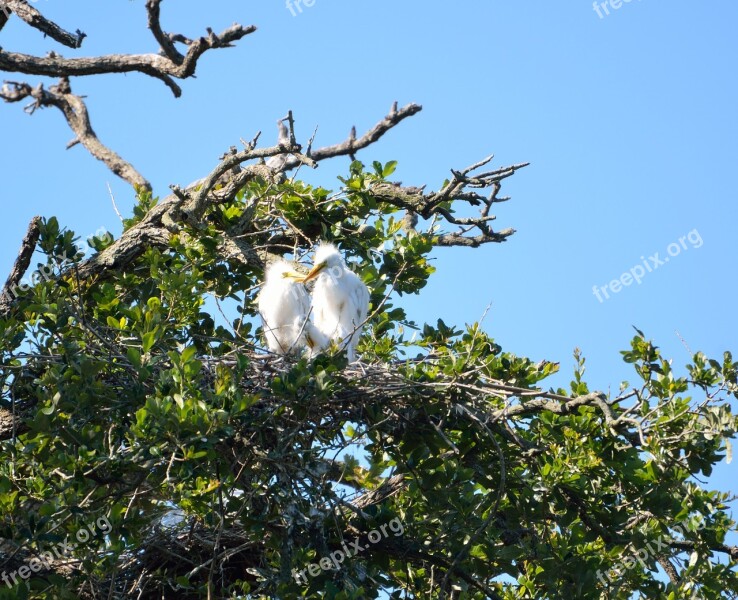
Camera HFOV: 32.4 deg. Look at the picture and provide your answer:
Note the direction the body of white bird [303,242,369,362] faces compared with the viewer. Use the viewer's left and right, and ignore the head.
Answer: facing the viewer and to the left of the viewer
